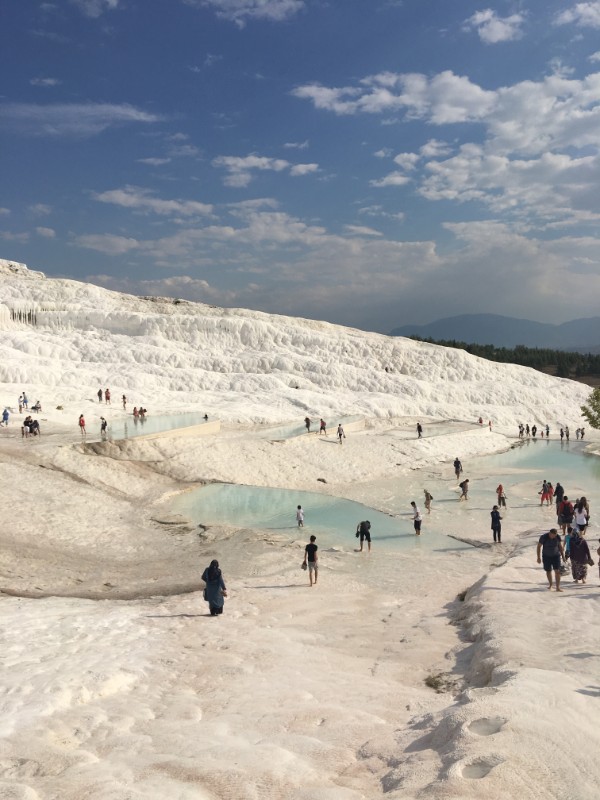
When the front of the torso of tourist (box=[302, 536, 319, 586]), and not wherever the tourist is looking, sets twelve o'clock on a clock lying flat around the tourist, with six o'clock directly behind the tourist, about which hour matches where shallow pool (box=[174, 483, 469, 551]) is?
The shallow pool is roughly at 12 o'clock from the tourist.

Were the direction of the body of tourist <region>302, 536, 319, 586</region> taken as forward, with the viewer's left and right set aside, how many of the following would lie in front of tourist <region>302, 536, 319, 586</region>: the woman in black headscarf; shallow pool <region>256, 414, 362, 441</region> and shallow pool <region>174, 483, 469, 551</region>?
2

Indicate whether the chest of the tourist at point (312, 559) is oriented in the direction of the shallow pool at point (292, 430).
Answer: yes

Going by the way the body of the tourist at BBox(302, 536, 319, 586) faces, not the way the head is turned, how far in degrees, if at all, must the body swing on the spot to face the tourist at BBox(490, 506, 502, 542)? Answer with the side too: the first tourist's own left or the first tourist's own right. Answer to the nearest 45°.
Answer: approximately 45° to the first tourist's own right

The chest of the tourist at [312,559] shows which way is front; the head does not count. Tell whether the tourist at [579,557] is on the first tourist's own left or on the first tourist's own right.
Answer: on the first tourist's own right

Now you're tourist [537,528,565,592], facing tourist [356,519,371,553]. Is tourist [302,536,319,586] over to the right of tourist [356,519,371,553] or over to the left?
left

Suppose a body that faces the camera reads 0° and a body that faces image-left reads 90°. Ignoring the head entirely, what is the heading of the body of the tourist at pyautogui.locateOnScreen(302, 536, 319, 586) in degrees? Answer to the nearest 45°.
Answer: approximately 180°
